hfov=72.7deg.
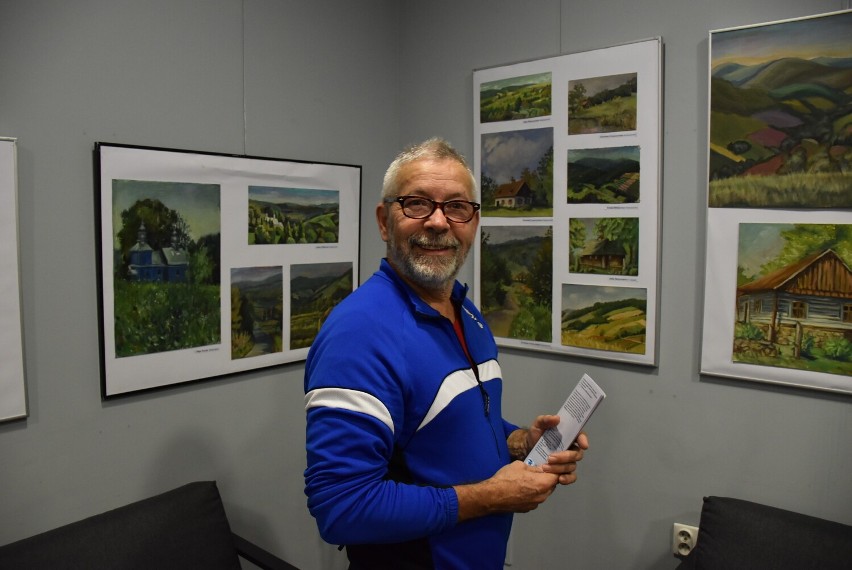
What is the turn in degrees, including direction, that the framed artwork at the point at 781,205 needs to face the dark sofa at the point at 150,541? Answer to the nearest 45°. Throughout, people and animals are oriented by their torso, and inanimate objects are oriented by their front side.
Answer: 0° — it already faces it

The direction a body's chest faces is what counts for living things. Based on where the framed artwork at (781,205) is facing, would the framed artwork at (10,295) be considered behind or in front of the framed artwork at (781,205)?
in front

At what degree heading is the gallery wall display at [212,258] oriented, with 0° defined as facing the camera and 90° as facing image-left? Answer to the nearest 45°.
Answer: approximately 315°

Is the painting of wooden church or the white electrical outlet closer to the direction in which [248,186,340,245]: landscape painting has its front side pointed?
the white electrical outlet
